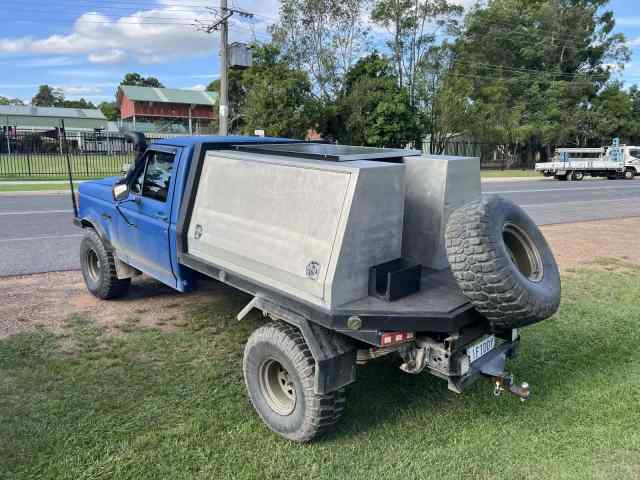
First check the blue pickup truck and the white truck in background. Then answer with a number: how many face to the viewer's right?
1

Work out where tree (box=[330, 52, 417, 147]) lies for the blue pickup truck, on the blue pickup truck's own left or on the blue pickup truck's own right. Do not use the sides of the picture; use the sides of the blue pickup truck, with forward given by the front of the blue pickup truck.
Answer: on the blue pickup truck's own right

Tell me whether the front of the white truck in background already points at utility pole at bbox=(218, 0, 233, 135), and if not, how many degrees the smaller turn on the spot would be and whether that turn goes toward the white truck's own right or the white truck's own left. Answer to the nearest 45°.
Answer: approximately 135° to the white truck's own right

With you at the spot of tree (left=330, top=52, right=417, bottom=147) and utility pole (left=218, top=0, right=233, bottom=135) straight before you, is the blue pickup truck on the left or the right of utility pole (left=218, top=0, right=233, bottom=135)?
left

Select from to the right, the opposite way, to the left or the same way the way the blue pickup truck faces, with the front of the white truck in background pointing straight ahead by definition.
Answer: the opposite way

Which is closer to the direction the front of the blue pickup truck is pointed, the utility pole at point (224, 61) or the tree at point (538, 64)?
the utility pole

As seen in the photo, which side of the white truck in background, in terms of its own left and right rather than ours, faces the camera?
right

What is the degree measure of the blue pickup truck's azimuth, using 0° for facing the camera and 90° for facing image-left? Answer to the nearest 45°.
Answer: approximately 135°

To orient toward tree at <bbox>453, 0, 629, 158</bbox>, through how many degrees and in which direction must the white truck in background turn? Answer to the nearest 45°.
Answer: approximately 90° to its left

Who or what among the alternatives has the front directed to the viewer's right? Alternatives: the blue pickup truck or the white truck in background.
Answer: the white truck in background
